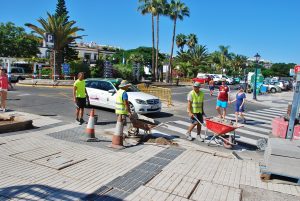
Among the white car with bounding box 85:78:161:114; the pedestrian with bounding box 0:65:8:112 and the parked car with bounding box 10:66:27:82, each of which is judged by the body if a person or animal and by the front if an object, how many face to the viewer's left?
1

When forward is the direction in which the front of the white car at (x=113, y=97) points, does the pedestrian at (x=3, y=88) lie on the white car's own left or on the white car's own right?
on the white car's own right

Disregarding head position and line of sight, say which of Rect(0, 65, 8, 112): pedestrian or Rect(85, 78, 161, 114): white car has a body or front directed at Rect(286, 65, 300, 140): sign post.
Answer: the white car
